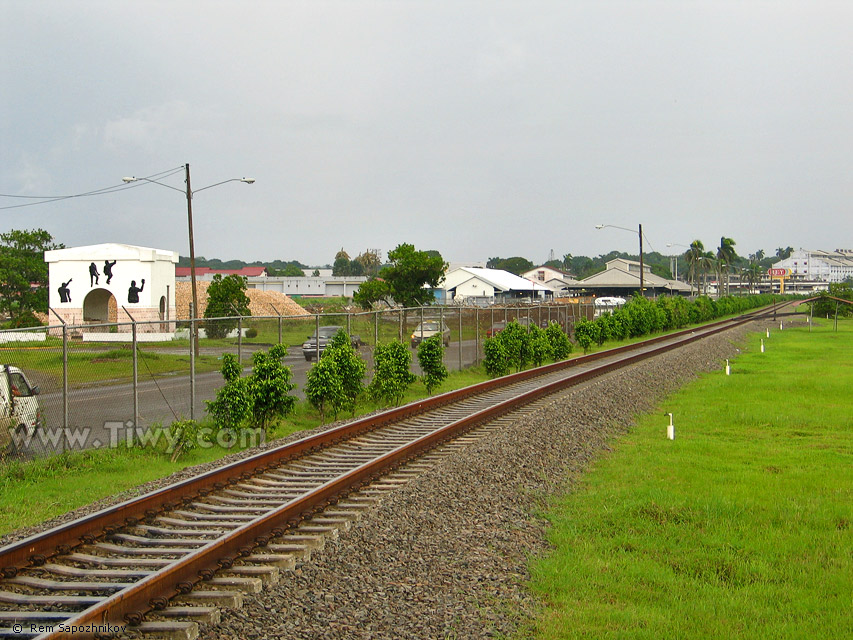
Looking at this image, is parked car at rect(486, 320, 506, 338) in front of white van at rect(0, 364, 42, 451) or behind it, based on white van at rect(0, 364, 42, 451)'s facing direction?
in front

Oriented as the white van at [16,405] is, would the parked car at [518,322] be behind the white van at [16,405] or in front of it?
in front

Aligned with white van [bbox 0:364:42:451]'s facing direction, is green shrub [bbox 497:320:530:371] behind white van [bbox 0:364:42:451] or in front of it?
in front

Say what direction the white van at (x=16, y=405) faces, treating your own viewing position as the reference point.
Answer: facing away from the viewer and to the right of the viewer

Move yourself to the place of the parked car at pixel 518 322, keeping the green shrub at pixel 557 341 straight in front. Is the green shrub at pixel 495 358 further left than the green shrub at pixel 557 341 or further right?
right
